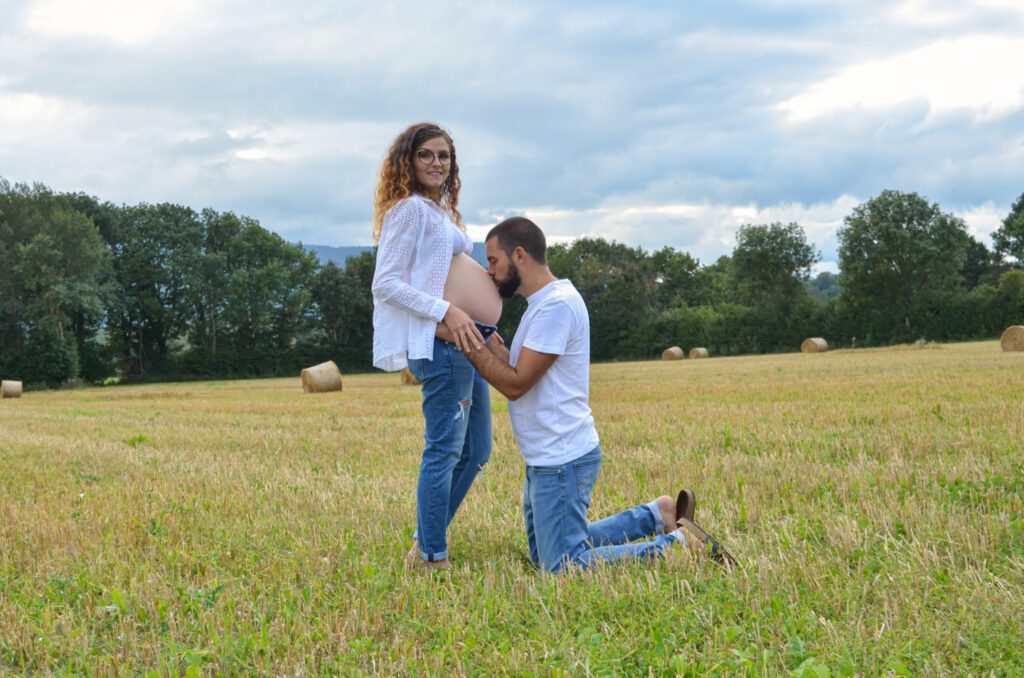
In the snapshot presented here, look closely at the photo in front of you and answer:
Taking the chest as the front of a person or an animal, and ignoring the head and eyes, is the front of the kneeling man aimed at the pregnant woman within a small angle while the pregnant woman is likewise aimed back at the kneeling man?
yes

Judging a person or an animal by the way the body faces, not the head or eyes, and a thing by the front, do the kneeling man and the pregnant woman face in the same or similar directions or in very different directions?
very different directions

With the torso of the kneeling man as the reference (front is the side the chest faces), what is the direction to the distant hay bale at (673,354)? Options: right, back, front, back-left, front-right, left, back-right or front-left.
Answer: right

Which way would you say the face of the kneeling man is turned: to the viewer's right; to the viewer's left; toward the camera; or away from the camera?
to the viewer's left

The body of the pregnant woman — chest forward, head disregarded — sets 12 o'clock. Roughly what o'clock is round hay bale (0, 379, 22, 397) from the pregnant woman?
The round hay bale is roughly at 8 o'clock from the pregnant woman.

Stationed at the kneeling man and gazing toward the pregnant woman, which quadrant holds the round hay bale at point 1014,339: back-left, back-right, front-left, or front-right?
back-right

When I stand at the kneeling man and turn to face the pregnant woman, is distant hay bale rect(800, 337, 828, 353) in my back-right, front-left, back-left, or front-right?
back-right

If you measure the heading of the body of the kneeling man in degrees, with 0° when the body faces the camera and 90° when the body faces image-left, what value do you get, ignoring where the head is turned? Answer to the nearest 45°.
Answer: approximately 90°

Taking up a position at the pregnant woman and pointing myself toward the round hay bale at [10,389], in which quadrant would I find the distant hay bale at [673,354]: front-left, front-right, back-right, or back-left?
front-right

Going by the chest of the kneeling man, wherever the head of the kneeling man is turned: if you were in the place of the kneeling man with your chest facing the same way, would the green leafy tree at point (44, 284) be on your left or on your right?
on your right

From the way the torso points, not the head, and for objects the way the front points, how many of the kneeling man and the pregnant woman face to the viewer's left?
1

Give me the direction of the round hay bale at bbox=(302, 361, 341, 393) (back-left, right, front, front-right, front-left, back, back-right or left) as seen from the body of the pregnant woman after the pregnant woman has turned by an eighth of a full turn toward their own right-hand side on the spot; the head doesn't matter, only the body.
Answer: back-left

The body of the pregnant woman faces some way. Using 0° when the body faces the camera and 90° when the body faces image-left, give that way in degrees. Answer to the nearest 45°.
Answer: approximately 270°

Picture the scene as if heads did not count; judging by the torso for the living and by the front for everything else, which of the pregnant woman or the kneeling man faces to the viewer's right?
the pregnant woman
